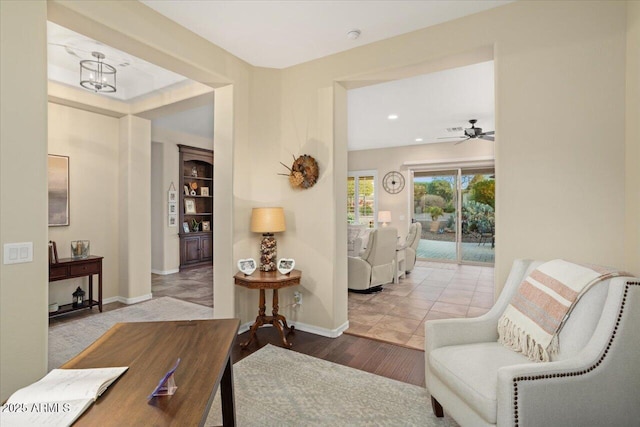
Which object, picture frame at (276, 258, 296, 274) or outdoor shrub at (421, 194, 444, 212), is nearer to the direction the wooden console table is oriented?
the picture frame

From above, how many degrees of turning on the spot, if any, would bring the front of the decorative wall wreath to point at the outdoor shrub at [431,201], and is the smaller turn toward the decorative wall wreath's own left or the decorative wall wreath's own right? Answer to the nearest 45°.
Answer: approximately 180°

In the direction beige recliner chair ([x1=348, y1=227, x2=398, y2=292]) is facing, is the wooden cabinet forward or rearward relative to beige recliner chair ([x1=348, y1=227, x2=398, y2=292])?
forward

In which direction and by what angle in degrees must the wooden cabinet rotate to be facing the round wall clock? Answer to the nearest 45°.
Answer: approximately 45° to its left

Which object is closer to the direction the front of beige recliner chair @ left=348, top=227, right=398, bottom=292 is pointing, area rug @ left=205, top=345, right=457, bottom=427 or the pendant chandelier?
the pendant chandelier

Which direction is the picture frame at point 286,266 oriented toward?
toward the camera

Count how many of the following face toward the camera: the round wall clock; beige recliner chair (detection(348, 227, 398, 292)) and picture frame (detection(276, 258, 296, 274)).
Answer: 2

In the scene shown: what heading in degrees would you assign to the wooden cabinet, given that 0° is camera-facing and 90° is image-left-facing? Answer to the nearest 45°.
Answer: approximately 315°

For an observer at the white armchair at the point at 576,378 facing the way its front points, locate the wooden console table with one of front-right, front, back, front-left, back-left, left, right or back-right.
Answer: front-right

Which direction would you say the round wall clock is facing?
toward the camera

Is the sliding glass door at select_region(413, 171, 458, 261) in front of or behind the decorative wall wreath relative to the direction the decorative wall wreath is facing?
behind

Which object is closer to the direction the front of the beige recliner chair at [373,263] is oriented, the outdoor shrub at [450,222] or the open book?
the outdoor shrub

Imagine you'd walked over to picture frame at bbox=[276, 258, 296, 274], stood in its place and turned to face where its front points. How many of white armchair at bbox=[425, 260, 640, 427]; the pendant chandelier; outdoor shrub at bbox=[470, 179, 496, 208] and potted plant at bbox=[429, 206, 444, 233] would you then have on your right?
1

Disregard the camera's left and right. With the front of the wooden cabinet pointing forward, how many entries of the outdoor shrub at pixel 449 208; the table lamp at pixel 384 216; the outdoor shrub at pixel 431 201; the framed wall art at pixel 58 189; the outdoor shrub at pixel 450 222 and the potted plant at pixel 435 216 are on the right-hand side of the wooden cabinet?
1

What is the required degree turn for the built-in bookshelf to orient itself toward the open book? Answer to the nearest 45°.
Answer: approximately 45° to its right

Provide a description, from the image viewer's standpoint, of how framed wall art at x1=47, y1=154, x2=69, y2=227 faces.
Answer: facing the viewer and to the right of the viewer
